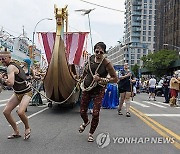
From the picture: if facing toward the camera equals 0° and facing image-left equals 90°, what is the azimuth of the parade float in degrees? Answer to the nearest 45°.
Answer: approximately 0°
